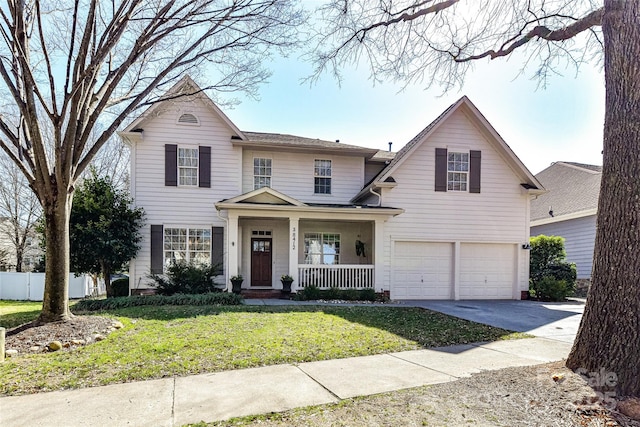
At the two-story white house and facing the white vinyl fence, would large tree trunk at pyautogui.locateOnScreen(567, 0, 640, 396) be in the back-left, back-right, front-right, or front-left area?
back-left

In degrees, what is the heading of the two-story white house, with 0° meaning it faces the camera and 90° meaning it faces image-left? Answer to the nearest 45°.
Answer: approximately 0°

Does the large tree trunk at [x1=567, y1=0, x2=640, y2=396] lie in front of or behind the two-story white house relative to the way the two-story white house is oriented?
in front

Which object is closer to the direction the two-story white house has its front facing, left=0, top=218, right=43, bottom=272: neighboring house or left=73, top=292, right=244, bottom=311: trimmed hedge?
the trimmed hedge

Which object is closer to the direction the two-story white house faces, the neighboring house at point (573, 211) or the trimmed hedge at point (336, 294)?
the trimmed hedge
